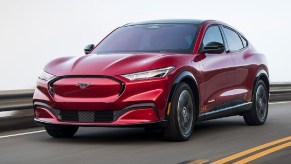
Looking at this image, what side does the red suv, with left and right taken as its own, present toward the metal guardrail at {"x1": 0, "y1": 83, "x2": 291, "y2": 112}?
right

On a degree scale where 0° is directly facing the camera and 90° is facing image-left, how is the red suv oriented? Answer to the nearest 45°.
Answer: approximately 45°
